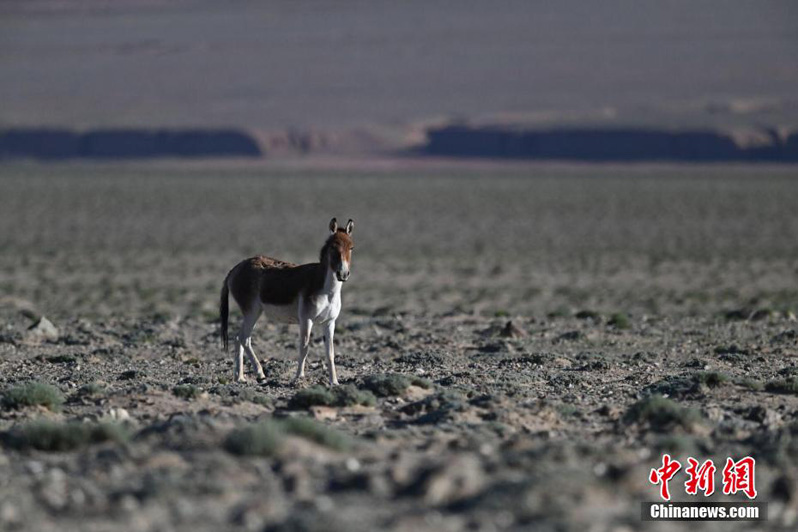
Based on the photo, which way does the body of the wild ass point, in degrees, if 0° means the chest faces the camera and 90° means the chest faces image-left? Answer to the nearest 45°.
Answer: approximately 315°

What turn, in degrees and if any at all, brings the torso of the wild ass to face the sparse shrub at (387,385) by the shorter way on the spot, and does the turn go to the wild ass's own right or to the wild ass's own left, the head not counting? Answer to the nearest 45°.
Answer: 0° — it already faces it

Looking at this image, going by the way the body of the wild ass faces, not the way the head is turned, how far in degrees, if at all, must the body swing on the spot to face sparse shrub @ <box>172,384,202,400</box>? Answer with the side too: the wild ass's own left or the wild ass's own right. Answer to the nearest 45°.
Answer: approximately 90° to the wild ass's own right

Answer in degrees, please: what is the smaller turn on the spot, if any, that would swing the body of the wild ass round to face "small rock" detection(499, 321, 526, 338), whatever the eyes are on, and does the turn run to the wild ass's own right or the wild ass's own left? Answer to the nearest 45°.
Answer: approximately 90° to the wild ass's own left

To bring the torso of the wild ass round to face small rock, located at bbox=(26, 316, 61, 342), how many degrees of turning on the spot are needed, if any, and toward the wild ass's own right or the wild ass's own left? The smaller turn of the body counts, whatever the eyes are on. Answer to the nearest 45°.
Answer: approximately 180°

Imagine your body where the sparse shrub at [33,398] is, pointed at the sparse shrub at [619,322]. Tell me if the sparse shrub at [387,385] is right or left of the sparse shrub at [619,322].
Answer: right

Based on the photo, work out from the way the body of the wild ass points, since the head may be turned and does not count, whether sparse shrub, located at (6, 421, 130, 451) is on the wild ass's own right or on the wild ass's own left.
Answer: on the wild ass's own right

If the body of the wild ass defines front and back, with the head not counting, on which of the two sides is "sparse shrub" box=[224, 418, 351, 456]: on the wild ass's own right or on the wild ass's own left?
on the wild ass's own right
